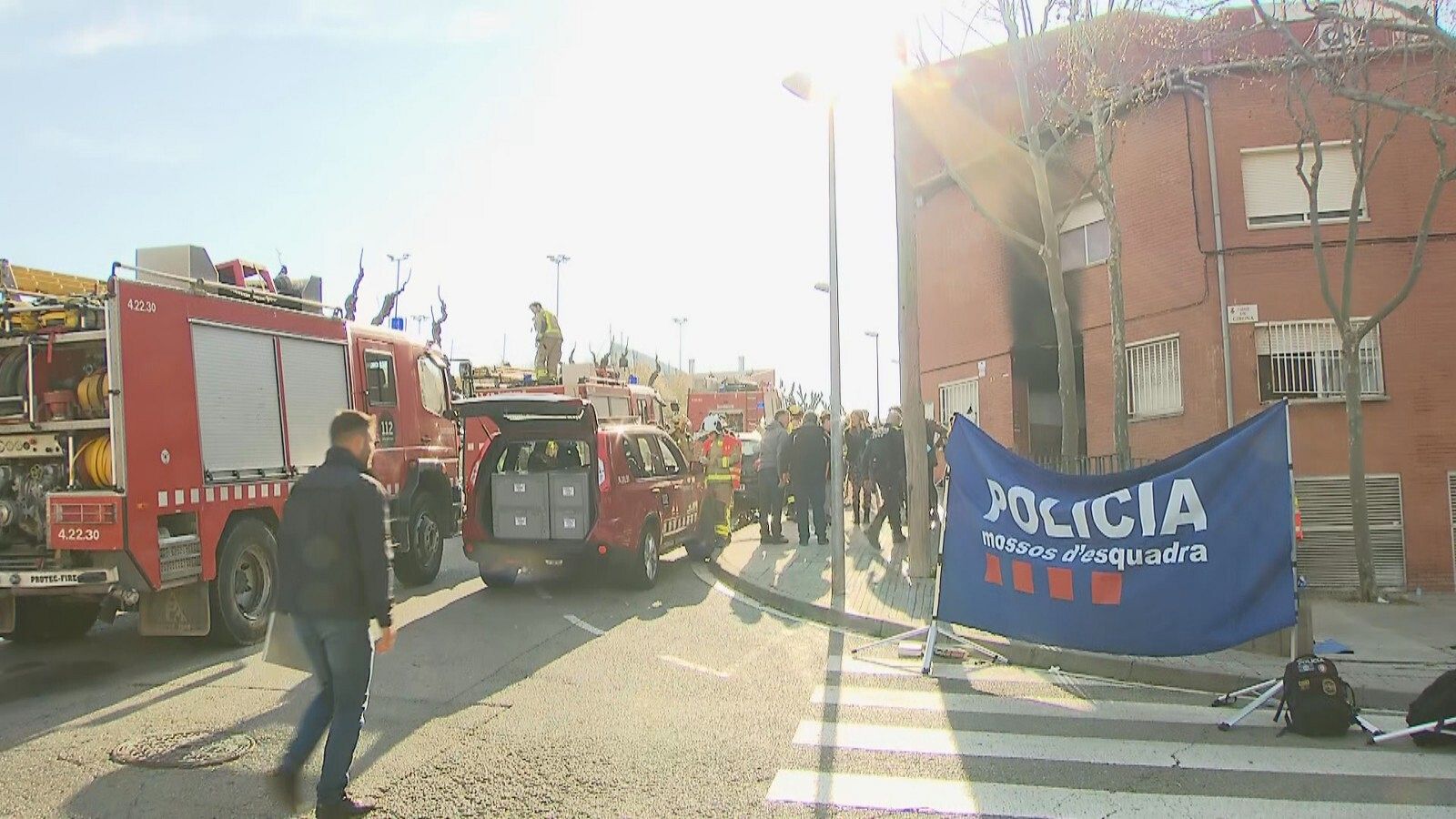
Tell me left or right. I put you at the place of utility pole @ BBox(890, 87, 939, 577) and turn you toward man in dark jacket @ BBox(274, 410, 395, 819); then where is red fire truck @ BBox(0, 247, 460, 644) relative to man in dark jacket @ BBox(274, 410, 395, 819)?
right

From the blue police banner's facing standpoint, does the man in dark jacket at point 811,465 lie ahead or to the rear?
to the rear

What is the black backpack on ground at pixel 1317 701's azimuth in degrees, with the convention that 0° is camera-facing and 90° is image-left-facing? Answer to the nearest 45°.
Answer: approximately 0°

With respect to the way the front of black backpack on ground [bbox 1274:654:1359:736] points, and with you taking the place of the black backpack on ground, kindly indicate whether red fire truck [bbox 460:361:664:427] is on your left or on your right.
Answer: on your right
